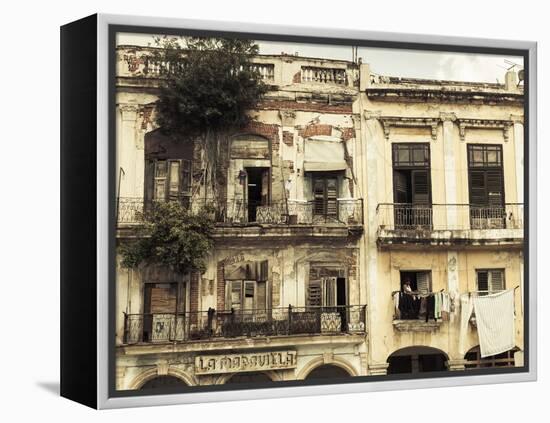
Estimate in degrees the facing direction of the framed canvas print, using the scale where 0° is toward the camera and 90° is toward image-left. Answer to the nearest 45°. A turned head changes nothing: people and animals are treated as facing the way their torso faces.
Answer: approximately 315°
